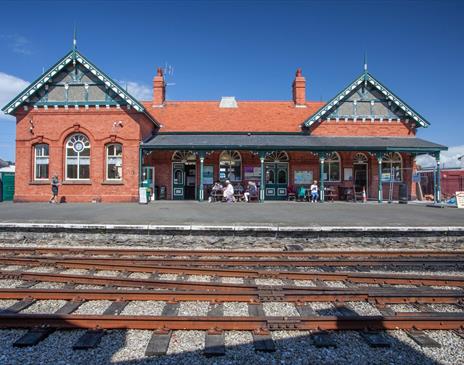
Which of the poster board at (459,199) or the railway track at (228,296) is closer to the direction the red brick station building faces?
the railway track

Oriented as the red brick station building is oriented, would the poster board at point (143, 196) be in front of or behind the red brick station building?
in front

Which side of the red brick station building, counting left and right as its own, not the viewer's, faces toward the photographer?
front

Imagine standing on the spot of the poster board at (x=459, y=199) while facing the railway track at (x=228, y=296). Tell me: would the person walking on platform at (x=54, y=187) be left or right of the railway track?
right

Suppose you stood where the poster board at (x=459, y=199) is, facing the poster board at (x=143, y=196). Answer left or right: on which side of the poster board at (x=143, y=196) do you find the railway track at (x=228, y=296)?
left

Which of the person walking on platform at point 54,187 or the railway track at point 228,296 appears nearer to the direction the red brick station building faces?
the railway track

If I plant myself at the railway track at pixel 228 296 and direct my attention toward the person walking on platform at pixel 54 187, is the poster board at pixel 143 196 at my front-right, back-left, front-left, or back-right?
front-right

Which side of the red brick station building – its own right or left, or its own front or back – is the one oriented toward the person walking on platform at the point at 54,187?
right

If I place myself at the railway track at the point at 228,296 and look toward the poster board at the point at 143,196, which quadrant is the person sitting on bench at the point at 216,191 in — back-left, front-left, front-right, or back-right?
front-right

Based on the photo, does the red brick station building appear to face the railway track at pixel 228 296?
yes

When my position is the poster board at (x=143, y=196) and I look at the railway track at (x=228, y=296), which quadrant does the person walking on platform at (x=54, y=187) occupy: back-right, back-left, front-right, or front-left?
back-right

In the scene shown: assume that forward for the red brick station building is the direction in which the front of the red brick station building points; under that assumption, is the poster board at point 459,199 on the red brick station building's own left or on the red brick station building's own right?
on the red brick station building's own left
